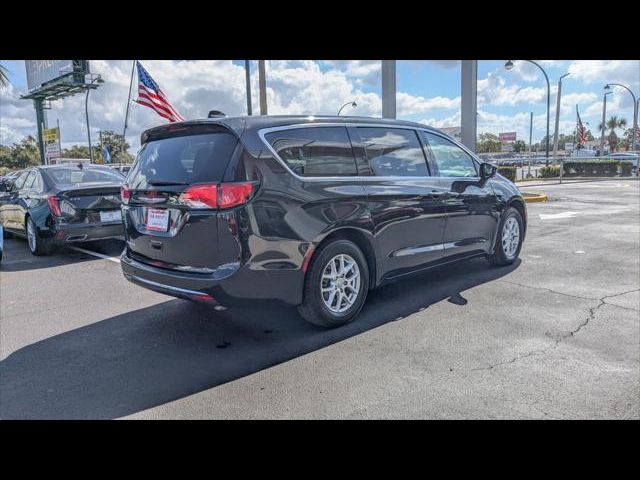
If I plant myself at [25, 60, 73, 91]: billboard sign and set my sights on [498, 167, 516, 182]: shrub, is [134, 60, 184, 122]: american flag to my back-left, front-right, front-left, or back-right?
front-right

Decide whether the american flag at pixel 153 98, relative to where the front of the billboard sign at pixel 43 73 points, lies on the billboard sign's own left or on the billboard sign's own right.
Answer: on the billboard sign's own left

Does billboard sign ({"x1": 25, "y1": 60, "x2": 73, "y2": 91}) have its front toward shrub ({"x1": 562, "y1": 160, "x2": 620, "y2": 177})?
no

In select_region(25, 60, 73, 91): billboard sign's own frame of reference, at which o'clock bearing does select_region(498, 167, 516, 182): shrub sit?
The shrub is roughly at 9 o'clock from the billboard sign.

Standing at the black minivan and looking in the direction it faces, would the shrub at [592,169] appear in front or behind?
in front

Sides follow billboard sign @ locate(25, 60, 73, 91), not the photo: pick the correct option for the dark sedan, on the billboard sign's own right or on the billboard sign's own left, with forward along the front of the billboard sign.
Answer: on the billboard sign's own left

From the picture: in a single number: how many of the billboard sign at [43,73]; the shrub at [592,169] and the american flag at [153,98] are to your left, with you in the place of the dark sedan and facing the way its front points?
0

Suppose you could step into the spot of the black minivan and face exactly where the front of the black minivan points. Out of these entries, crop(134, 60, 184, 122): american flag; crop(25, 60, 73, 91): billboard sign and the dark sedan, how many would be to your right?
0

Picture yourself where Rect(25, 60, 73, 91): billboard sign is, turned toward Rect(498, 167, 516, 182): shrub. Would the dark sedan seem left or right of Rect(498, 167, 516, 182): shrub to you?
right

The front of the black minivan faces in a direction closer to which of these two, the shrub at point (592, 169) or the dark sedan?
the shrub

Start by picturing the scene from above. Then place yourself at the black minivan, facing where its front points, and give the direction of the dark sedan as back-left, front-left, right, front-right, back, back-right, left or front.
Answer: left

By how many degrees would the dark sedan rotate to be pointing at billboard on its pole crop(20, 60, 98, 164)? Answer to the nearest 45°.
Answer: approximately 45° to its right

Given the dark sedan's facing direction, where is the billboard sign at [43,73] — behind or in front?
in front

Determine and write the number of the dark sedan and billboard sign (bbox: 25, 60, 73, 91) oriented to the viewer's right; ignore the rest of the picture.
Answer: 0

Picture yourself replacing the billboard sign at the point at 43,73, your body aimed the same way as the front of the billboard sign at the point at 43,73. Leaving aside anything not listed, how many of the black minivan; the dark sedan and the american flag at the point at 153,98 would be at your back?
0

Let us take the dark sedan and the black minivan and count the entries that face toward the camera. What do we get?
0

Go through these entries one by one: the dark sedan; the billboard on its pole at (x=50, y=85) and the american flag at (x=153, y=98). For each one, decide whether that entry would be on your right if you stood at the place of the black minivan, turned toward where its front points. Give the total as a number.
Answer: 0

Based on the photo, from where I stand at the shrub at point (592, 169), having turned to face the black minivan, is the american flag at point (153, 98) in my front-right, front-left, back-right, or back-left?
front-right

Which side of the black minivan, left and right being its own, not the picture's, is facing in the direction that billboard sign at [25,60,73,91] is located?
left

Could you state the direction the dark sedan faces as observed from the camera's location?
facing away from the viewer and to the left of the viewer

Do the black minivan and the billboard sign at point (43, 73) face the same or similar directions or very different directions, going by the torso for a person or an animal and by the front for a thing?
very different directions
